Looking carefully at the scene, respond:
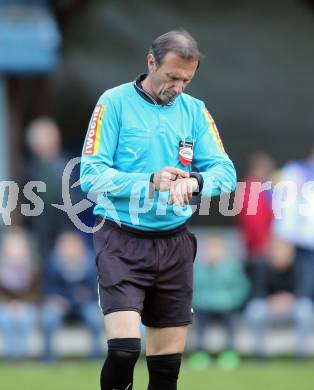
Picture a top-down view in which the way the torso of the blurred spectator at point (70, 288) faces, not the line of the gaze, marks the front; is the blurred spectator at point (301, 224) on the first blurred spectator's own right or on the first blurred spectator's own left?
on the first blurred spectator's own left

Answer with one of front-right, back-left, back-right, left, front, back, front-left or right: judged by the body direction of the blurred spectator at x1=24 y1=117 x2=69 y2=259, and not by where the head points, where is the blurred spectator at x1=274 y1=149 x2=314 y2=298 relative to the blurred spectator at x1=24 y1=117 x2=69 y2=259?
left

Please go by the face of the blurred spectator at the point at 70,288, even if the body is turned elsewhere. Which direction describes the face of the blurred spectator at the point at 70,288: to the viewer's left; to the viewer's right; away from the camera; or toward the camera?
toward the camera

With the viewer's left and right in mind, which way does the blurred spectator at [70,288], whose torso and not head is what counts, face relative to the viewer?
facing the viewer

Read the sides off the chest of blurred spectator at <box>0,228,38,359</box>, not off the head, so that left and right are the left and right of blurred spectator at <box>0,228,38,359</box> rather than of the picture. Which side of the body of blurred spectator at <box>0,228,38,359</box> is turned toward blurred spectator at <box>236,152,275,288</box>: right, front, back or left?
left

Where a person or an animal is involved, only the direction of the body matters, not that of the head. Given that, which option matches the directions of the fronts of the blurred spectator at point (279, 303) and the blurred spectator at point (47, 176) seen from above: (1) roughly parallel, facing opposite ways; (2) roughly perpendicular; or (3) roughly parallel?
roughly parallel

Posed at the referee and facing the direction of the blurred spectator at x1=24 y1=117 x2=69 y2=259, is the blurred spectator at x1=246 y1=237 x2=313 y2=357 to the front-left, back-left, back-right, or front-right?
front-right

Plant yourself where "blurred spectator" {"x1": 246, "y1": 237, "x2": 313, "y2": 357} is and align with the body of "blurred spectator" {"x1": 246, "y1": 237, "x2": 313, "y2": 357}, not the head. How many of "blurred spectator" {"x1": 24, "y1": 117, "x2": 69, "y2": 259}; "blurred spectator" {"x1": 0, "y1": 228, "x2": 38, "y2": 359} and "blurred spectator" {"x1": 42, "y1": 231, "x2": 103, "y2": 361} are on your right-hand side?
3

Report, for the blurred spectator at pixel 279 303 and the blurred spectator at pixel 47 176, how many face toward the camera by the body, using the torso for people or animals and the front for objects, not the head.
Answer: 2

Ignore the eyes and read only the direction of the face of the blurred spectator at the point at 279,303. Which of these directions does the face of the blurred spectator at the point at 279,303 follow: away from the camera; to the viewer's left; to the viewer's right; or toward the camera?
toward the camera

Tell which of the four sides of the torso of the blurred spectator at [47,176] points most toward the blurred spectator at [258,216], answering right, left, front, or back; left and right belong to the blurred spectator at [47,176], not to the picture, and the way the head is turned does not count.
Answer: left

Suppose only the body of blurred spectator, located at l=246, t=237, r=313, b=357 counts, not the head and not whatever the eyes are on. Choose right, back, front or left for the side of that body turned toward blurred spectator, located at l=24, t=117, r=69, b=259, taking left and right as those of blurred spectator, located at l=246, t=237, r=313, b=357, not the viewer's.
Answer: right

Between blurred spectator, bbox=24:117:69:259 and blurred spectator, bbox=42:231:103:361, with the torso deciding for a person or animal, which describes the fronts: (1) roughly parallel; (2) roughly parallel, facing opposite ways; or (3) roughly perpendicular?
roughly parallel

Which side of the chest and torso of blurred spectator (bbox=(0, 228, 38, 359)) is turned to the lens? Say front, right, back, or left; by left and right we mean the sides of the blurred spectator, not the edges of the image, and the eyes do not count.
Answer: front

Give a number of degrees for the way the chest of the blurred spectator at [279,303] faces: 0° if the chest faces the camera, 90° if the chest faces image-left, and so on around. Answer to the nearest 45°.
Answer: approximately 0°

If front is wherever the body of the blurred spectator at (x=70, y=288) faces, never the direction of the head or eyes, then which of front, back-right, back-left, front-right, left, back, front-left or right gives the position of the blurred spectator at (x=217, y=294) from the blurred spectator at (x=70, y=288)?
left

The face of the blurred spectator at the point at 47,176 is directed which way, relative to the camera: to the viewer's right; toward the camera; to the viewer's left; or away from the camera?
toward the camera
